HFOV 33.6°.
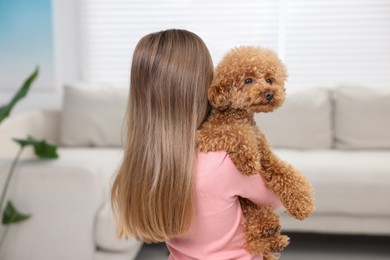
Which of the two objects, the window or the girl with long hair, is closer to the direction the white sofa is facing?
the girl with long hair

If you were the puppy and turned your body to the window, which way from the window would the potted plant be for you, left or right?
left

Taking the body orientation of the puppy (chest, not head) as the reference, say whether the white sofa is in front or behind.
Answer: behind

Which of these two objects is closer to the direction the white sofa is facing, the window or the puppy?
the puppy

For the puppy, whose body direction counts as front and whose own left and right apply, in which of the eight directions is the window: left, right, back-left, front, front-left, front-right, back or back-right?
back-left

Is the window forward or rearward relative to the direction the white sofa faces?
rearward

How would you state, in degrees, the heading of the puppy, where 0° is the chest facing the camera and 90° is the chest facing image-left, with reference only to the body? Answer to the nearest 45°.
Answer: approximately 315°

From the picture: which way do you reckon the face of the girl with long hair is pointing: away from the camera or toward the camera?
away from the camera

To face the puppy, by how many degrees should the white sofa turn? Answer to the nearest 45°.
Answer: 0° — it already faces it
